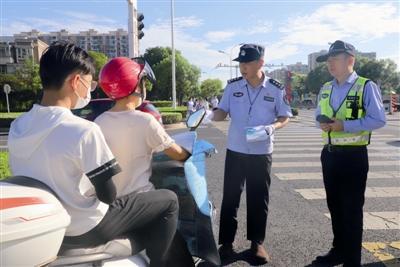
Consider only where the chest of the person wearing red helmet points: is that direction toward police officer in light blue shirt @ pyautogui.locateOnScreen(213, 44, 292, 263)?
yes

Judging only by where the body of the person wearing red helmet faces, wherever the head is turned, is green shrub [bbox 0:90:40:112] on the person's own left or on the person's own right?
on the person's own left

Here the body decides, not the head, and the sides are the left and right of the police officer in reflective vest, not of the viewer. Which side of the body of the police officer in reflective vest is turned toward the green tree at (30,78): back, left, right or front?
right

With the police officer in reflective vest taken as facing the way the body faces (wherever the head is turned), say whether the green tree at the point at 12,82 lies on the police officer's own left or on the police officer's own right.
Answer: on the police officer's own right

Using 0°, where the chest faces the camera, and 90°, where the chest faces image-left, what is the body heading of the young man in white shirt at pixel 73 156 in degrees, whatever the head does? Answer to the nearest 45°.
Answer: approximately 225°

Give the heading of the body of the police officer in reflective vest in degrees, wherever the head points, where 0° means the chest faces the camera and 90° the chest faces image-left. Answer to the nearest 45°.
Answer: approximately 45°

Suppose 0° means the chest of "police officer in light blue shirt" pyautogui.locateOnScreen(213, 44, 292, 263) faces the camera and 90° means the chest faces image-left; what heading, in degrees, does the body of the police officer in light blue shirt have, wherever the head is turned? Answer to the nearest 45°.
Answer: approximately 0°
